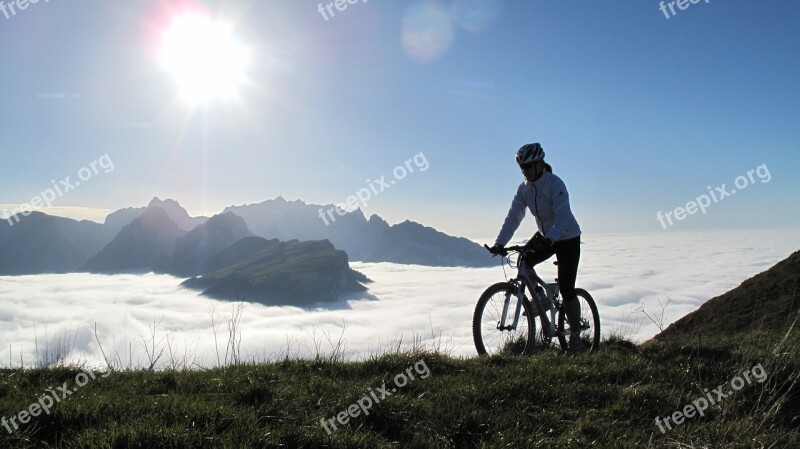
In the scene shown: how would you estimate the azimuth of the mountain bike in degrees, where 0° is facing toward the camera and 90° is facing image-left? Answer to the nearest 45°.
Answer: approximately 45°

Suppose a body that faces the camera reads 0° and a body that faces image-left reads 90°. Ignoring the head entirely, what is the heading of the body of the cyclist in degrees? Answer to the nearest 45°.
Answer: approximately 45°
